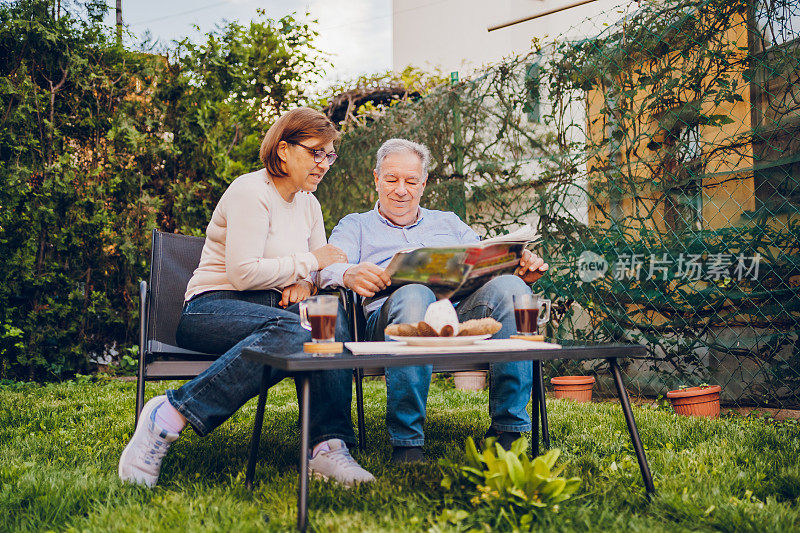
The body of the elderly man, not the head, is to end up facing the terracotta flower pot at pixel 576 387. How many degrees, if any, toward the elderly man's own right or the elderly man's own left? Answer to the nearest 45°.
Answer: approximately 135° to the elderly man's own left

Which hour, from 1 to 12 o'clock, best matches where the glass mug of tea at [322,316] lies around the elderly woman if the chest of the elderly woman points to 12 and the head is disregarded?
The glass mug of tea is roughly at 1 o'clock from the elderly woman.

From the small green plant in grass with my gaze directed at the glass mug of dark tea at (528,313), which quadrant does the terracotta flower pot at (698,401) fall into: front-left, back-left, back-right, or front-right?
front-right

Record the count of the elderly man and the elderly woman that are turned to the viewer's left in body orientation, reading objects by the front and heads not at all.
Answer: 0

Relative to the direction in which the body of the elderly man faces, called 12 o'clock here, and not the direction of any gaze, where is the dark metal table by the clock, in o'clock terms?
The dark metal table is roughly at 12 o'clock from the elderly man.

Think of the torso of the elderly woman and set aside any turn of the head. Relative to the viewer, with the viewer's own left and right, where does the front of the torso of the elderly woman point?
facing the viewer and to the right of the viewer

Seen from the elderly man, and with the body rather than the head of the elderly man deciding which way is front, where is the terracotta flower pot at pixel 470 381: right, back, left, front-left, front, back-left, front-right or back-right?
back

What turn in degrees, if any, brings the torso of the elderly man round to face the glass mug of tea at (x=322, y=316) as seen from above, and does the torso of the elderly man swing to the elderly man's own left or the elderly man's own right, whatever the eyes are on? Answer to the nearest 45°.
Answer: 0° — they already face it

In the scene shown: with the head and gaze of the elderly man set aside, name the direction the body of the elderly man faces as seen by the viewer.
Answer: toward the camera

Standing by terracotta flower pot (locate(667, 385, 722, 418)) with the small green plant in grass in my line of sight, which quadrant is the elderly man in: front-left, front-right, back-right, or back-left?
front-right
